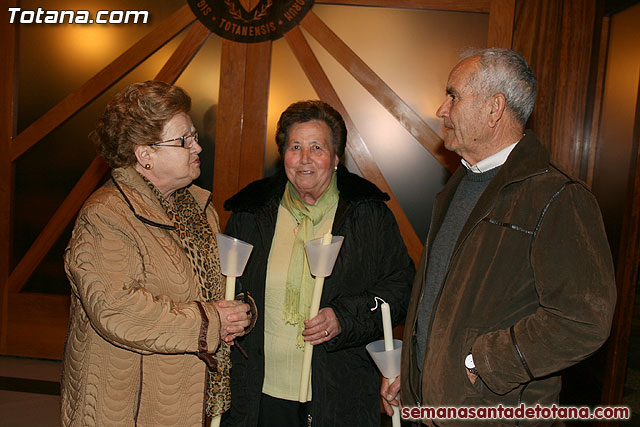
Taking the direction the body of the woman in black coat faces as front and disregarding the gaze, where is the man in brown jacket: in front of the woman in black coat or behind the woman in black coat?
in front

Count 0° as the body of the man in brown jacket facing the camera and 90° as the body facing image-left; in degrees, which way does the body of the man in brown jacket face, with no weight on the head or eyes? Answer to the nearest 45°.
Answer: approximately 45°

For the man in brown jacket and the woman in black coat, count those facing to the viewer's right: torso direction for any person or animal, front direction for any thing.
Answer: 0

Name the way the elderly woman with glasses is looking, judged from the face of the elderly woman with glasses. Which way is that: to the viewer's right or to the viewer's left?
to the viewer's right

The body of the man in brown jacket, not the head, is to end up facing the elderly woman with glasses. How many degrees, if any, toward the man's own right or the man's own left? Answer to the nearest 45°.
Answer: approximately 45° to the man's own right

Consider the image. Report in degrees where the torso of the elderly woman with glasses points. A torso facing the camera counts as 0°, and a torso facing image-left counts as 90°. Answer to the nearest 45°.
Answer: approximately 270°
